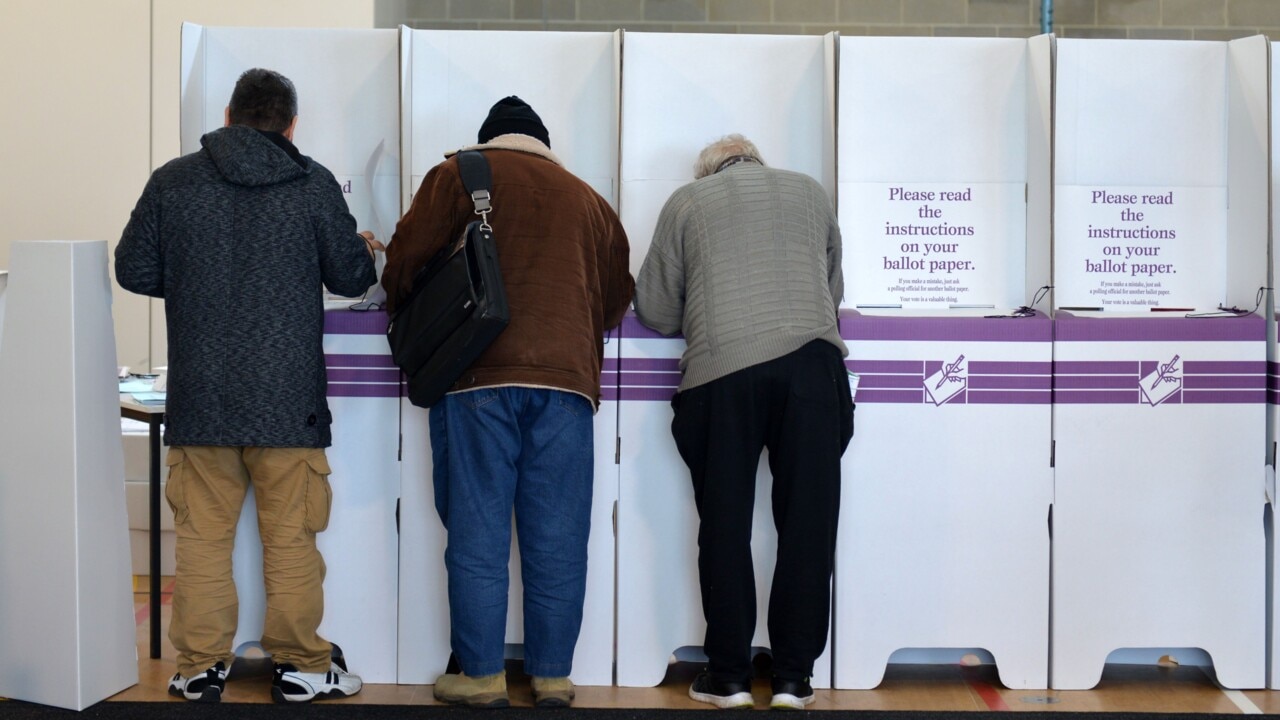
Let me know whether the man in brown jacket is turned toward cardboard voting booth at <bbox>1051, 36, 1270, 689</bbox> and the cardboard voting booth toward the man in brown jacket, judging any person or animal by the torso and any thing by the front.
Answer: no

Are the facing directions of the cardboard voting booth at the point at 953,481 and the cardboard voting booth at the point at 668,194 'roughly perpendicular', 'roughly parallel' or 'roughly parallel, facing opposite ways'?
roughly parallel

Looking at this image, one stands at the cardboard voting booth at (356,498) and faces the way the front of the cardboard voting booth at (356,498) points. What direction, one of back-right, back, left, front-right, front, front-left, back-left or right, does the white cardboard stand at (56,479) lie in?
right

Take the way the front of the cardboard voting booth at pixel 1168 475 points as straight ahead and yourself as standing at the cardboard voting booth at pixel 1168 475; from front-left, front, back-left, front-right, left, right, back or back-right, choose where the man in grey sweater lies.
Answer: front-right

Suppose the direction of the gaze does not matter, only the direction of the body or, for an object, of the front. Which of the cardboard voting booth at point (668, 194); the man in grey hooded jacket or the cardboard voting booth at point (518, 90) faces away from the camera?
the man in grey hooded jacket

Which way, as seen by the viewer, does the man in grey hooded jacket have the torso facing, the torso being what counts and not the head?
away from the camera

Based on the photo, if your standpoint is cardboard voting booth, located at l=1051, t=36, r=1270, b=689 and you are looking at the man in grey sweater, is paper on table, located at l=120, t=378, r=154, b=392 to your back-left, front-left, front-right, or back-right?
front-right

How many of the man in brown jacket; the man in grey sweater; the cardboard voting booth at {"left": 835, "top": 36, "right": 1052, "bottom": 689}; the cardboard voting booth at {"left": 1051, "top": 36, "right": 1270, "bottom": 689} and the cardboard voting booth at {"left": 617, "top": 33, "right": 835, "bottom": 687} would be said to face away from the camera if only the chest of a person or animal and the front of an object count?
2

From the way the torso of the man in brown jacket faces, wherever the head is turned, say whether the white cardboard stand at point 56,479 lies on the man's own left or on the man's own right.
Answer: on the man's own left

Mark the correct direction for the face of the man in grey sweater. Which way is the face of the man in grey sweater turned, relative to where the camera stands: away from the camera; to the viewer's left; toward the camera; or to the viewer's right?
away from the camera

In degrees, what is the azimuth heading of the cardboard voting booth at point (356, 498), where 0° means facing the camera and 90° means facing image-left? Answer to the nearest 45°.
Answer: approximately 0°

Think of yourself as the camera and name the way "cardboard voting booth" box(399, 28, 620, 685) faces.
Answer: facing the viewer

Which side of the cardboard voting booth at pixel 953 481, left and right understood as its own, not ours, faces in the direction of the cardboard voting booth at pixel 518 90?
right

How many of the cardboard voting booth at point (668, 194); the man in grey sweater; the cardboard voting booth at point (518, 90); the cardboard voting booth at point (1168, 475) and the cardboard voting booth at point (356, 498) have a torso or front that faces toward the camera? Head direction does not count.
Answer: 4

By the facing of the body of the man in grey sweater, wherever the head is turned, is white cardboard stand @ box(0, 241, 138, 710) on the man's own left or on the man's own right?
on the man's own left

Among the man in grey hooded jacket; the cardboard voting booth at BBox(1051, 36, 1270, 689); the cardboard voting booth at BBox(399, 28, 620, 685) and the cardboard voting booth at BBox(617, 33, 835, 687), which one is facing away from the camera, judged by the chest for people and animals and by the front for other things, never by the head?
the man in grey hooded jacket

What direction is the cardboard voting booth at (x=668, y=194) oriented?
toward the camera

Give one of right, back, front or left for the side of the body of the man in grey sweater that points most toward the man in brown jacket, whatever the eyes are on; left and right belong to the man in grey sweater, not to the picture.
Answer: left

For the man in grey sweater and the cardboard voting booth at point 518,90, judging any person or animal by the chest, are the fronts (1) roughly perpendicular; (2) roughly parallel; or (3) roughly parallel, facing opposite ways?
roughly parallel, facing opposite ways
